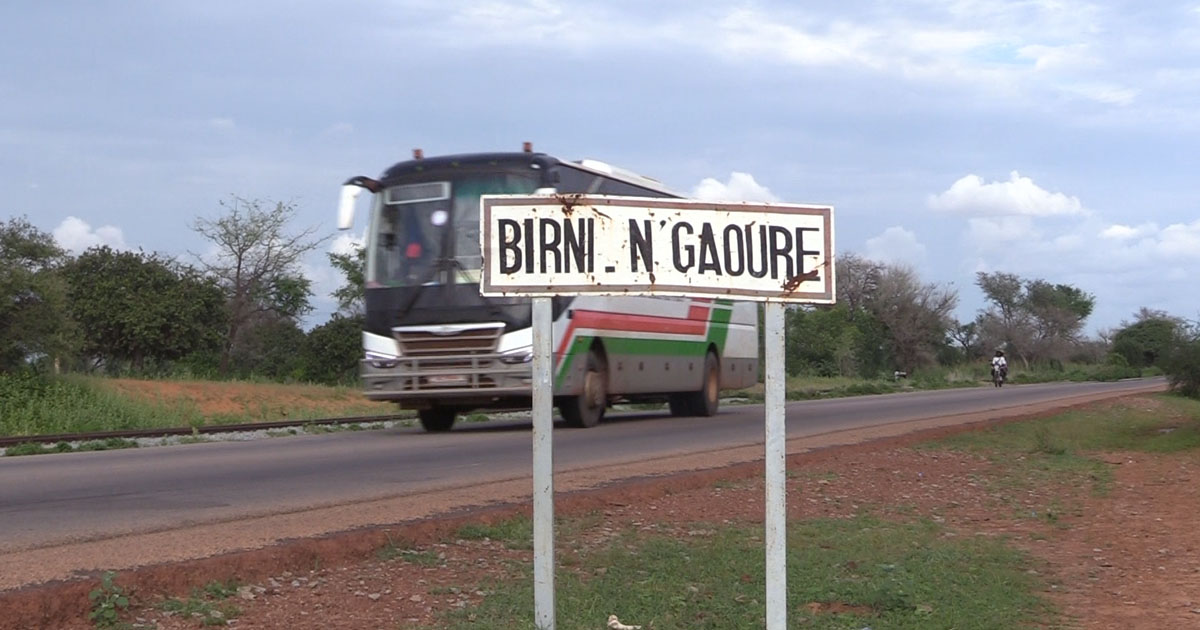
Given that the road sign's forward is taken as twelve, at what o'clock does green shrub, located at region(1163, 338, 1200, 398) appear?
The green shrub is roughly at 7 o'clock from the road sign.

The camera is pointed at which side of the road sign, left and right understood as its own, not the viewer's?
front

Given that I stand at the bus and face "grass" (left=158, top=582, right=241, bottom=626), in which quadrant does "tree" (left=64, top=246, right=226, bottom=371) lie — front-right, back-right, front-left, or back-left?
back-right

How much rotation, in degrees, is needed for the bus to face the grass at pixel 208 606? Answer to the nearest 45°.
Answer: approximately 45° to its left

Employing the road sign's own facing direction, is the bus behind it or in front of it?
behind

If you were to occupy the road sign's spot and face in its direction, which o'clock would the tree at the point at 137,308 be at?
The tree is roughly at 5 o'clock from the road sign.

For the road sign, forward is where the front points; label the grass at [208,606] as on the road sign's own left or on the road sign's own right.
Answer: on the road sign's own right

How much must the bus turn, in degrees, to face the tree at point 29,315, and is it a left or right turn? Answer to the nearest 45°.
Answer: approximately 90° to its right

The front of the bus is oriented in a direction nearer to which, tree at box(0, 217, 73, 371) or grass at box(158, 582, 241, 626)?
the grass

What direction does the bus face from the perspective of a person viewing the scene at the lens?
facing the viewer and to the left of the viewer

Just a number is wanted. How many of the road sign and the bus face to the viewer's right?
0

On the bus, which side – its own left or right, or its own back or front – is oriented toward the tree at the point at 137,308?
right
